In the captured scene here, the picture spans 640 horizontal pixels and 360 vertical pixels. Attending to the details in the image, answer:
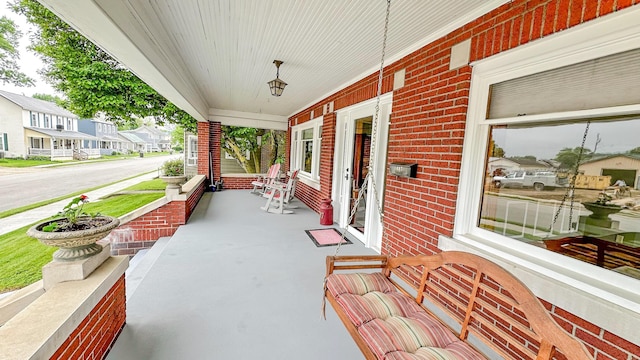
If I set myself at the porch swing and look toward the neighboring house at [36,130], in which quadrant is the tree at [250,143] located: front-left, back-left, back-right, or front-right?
front-right

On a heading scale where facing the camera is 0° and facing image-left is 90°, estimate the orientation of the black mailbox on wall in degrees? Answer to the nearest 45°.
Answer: approximately 45°

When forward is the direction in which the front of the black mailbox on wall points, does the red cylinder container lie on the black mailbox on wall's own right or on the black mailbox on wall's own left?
on the black mailbox on wall's own right

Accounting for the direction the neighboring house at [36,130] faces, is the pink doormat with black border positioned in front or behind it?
in front

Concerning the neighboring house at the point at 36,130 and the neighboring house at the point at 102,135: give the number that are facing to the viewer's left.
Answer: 0

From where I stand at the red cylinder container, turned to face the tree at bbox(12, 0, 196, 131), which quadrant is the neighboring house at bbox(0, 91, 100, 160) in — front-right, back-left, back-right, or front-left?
front-right

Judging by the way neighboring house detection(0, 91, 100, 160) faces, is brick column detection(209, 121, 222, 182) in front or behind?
in front

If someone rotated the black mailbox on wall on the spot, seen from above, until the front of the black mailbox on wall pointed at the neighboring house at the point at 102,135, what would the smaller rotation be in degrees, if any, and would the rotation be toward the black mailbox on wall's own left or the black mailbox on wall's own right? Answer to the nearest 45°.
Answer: approximately 90° to the black mailbox on wall's own right

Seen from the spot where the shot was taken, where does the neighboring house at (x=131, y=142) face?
facing the viewer and to the right of the viewer

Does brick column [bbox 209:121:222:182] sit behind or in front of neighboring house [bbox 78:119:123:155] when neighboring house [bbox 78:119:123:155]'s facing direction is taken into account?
in front

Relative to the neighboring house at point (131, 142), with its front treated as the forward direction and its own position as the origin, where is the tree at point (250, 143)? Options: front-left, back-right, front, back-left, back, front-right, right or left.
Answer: front-right

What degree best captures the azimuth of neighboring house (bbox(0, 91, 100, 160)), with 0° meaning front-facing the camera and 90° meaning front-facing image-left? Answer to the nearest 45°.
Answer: approximately 315°

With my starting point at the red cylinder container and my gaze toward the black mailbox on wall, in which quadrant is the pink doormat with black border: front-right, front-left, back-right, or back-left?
front-right

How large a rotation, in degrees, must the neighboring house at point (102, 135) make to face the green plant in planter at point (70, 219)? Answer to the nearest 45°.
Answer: approximately 45° to its right

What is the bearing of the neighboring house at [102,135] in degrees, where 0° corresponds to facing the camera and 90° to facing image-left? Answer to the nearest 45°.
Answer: approximately 315°
